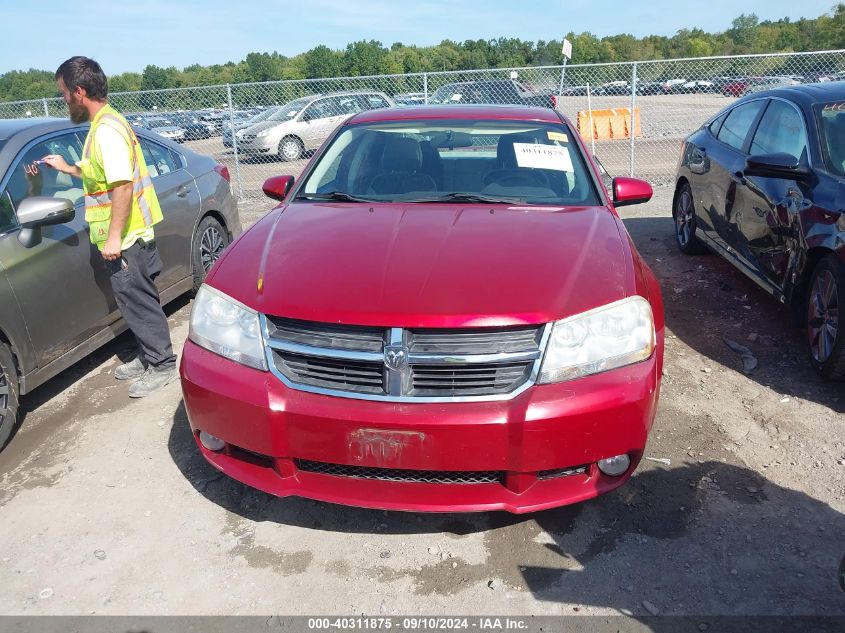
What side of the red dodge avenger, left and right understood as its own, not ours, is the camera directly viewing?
front

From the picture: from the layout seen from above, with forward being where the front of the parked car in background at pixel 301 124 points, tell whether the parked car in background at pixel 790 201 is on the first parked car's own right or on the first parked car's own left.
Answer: on the first parked car's own left

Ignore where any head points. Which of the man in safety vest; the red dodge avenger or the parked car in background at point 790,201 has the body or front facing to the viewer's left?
the man in safety vest

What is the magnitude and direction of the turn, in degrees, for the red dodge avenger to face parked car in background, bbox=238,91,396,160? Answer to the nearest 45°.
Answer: approximately 180°

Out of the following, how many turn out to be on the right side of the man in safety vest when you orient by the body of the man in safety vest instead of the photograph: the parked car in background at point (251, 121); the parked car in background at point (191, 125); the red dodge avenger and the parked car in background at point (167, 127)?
3

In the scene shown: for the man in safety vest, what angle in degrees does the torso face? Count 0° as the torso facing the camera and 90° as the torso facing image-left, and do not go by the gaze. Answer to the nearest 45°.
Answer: approximately 90°

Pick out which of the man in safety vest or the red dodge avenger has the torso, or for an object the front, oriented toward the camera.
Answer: the red dodge avenger

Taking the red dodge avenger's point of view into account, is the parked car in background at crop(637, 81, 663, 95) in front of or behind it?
behind

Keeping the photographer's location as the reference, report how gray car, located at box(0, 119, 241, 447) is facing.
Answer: facing the viewer and to the left of the viewer

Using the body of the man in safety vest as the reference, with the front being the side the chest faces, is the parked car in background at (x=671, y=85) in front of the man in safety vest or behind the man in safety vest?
behind
